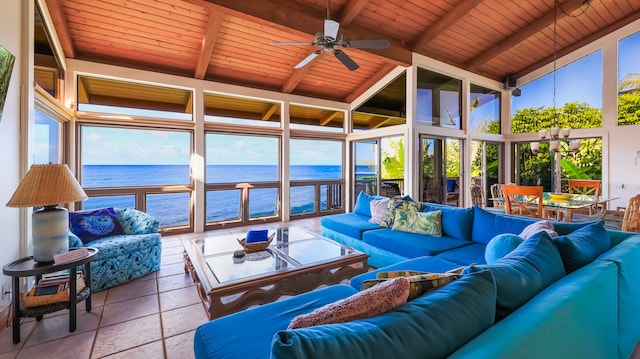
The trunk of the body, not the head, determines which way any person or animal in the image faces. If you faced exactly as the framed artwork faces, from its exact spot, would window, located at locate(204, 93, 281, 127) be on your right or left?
on your left

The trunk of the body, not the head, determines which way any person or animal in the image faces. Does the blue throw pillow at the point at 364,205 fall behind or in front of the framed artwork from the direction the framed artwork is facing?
in front

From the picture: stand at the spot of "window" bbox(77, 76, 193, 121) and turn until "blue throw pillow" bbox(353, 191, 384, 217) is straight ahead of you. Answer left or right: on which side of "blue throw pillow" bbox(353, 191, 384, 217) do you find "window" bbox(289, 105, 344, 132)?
left

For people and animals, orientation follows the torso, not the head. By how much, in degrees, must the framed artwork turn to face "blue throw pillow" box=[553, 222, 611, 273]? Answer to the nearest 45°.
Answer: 0° — it already faces it

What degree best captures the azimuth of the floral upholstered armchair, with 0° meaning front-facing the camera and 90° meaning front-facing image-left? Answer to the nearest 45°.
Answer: approximately 315°

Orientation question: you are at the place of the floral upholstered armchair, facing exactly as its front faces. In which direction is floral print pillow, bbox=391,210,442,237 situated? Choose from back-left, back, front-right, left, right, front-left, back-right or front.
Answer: front

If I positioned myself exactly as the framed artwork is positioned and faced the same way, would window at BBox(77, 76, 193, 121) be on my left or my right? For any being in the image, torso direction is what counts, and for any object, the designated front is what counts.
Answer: on my left

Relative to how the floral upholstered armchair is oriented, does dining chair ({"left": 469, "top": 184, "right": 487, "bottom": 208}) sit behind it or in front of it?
in front

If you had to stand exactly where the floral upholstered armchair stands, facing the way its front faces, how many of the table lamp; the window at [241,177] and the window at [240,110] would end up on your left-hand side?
2

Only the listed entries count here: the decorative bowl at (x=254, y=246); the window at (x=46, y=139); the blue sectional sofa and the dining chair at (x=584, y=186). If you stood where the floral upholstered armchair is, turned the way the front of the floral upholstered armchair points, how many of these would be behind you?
1

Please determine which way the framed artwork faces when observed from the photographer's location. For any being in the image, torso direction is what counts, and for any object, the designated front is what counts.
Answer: facing the viewer and to the right of the viewer

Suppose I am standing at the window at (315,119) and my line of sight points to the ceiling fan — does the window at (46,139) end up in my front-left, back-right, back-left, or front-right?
front-right

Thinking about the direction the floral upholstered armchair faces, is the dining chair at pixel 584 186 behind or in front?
in front

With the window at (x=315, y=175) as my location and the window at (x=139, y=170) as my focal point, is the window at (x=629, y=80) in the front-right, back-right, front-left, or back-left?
back-left
